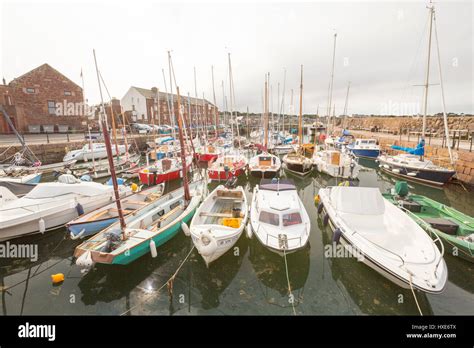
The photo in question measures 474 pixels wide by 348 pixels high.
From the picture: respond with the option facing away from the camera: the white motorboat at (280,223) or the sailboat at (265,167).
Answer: the sailboat

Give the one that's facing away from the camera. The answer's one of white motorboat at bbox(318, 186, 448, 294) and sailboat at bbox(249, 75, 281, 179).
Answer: the sailboat

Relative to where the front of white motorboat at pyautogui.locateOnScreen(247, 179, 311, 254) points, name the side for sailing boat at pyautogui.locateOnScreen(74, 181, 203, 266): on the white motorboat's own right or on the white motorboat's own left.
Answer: on the white motorboat's own right
